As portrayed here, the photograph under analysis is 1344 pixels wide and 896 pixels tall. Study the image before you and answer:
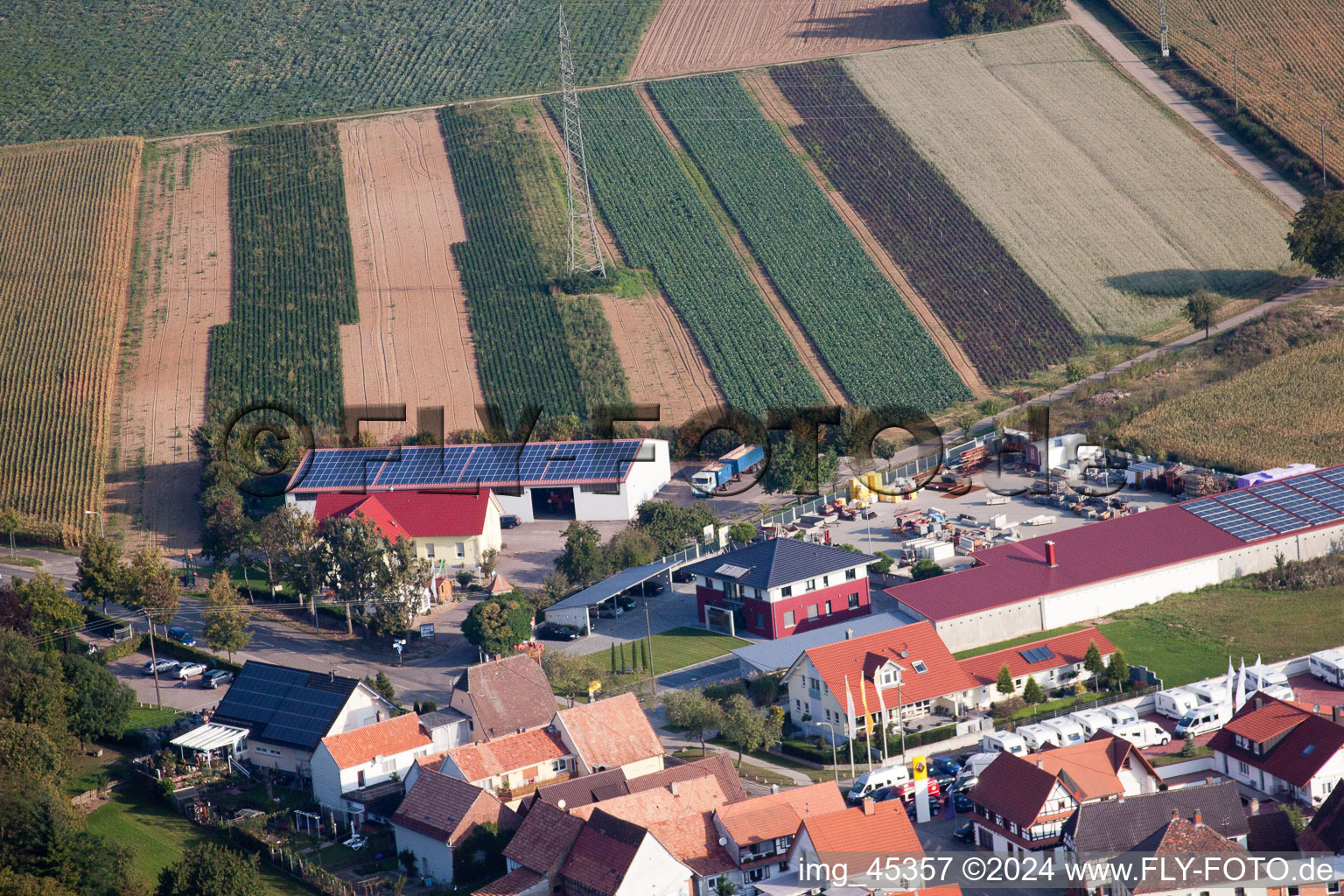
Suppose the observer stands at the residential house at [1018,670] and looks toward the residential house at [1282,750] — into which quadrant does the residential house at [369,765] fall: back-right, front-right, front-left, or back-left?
back-right

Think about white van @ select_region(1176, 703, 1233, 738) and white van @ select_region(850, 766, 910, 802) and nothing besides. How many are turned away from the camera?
0

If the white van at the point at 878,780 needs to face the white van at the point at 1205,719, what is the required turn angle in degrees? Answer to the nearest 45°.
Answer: approximately 180°

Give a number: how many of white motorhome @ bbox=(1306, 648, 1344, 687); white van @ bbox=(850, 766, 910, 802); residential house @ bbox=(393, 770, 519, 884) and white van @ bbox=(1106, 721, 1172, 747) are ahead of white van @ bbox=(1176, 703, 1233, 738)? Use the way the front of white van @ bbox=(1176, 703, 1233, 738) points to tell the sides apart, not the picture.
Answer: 3

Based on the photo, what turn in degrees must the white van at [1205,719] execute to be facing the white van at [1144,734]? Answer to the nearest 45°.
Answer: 0° — it already faces it

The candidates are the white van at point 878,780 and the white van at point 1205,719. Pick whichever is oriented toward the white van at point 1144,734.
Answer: the white van at point 1205,719

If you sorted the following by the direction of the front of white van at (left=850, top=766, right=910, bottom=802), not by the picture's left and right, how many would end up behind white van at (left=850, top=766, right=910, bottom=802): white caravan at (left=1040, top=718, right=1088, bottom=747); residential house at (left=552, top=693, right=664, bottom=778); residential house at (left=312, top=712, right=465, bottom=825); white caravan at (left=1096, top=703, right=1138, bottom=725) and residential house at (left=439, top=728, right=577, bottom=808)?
2

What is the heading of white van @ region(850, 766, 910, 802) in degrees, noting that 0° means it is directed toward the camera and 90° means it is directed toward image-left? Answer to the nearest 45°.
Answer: approximately 45°

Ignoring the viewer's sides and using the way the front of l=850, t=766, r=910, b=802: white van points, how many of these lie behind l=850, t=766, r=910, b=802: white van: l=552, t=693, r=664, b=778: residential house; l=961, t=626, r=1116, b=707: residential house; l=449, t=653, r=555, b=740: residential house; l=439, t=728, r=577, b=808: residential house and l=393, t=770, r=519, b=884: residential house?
1

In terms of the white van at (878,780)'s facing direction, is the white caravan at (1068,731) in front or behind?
behind

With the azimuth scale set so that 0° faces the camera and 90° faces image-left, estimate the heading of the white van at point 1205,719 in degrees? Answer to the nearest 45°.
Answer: approximately 45°

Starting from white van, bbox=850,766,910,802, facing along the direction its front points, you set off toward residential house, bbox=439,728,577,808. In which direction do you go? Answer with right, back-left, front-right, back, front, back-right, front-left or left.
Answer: front-right

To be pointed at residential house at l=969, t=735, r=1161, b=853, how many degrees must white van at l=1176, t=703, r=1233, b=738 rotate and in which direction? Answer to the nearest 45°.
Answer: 0° — it already faces it
